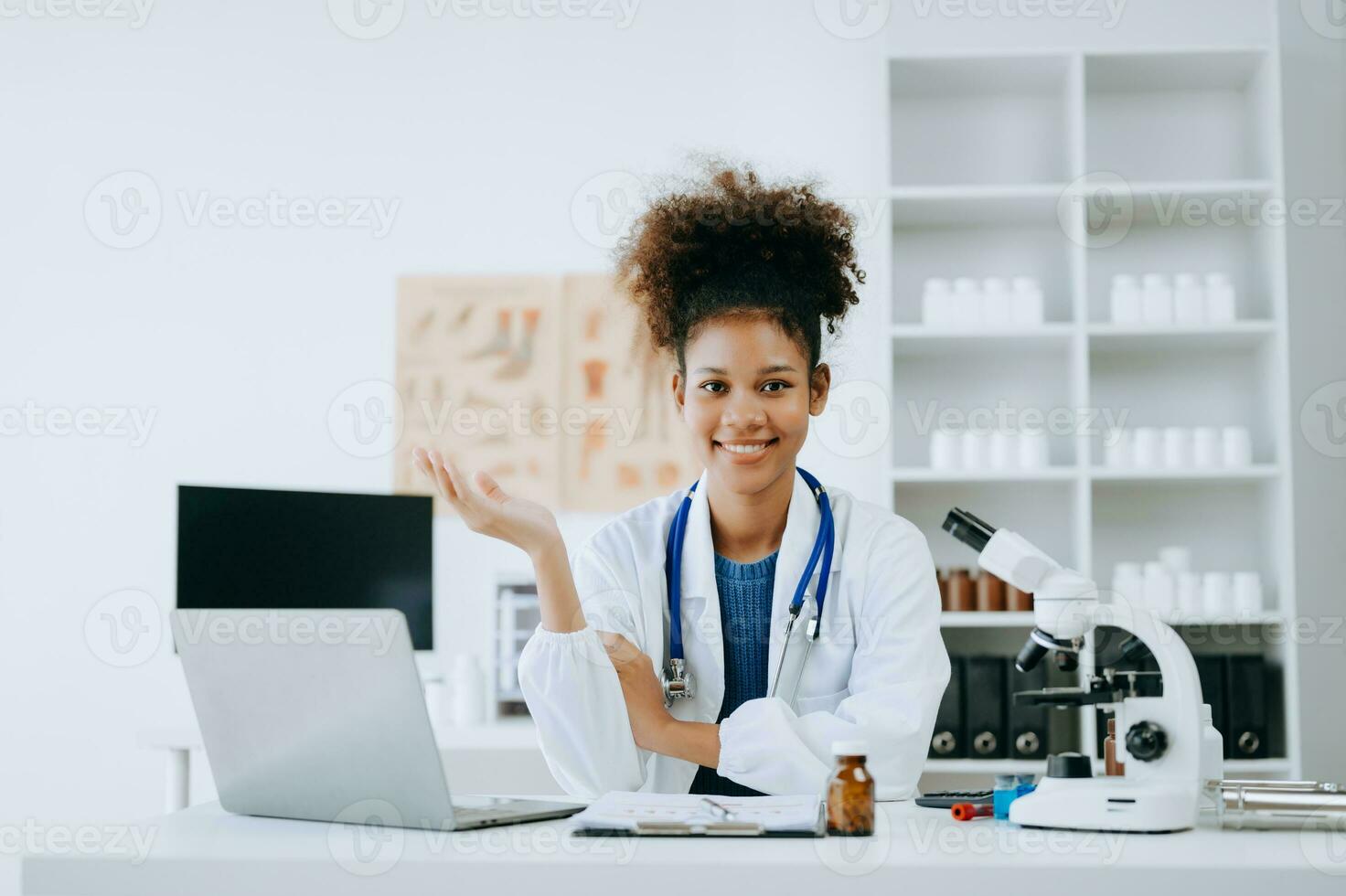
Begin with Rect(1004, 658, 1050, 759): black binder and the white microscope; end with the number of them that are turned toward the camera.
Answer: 1

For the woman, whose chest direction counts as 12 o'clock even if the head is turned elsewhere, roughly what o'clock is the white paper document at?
The white paper document is roughly at 12 o'clock from the woman.

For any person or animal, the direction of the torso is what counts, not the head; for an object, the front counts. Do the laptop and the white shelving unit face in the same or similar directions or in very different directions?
very different directions

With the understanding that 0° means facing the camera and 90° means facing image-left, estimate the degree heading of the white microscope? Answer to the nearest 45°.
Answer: approximately 90°

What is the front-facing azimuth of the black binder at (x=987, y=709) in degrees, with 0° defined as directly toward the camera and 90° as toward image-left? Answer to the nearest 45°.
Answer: approximately 0°

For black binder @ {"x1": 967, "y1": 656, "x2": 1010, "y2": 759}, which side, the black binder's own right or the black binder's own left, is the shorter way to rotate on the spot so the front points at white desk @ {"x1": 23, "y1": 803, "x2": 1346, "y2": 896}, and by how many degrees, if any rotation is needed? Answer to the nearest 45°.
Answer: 0° — it already faces it
